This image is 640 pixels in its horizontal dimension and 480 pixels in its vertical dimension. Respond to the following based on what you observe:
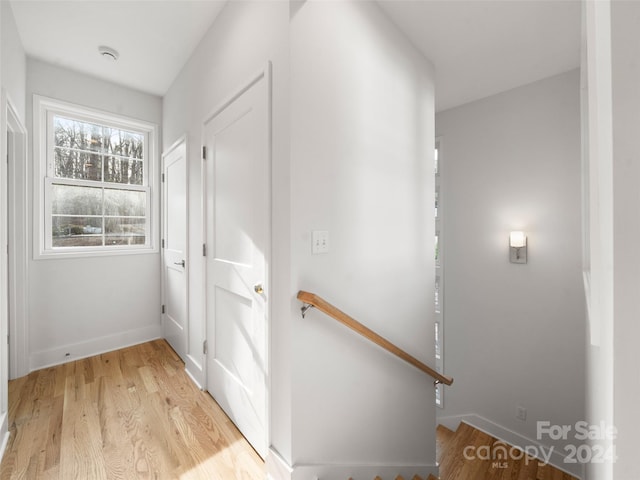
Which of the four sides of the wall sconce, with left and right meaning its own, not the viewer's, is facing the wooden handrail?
front

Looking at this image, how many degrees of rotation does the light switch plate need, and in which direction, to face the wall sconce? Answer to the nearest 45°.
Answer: approximately 90° to its left

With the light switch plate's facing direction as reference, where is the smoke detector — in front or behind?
behind

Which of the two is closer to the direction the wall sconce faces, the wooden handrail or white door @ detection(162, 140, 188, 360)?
the wooden handrail

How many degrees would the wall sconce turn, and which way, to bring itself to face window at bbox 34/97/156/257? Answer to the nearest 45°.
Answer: approximately 45° to its right

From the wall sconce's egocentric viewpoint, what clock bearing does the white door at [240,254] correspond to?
The white door is roughly at 1 o'clock from the wall sconce.

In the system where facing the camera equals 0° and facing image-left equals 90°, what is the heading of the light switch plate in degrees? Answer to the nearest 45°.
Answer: approximately 315°

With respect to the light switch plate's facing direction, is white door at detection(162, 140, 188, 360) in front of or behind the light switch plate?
behind

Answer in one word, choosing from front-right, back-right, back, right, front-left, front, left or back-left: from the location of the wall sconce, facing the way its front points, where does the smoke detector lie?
front-right

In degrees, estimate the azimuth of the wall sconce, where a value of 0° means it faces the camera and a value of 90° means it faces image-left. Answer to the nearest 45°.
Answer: approximately 0°

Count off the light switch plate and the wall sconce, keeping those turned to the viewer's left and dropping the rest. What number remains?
0

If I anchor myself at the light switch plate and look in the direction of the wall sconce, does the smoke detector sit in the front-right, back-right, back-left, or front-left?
back-left
